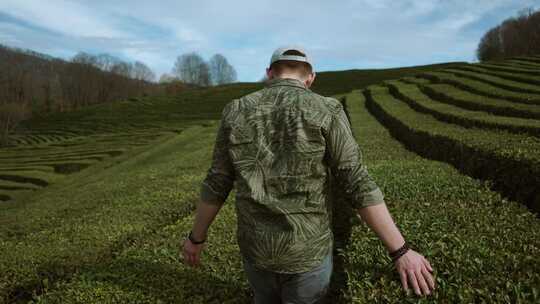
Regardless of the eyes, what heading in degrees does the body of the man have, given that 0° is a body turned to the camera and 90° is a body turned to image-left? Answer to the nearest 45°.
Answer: approximately 180°

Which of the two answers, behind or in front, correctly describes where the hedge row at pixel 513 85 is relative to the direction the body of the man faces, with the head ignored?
in front

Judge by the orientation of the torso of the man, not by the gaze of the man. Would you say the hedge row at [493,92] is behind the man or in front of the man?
in front

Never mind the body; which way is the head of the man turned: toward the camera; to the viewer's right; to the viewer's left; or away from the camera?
away from the camera

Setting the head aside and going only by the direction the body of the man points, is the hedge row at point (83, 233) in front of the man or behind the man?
in front

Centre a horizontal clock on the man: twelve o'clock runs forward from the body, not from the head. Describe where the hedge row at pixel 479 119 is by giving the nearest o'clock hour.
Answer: The hedge row is roughly at 1 o'clock from the man.
